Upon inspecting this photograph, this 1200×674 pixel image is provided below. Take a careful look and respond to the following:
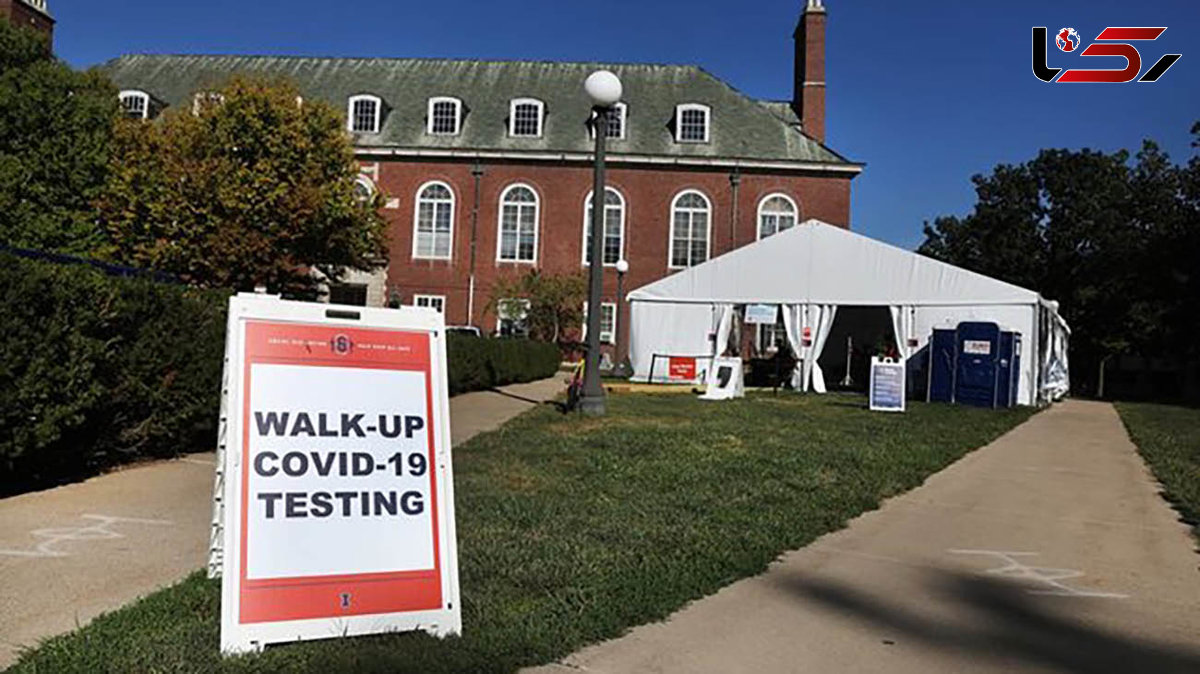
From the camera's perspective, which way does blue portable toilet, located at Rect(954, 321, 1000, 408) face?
toward the camera

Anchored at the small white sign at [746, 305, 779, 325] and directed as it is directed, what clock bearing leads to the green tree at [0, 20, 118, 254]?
The green tree is roughly at 3 o'clock from the small white sign.

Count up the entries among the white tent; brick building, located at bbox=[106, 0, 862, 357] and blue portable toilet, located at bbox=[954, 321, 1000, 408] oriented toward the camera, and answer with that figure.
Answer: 3

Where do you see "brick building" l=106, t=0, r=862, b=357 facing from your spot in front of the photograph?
facing the viewer

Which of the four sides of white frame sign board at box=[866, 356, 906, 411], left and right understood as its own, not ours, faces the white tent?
back

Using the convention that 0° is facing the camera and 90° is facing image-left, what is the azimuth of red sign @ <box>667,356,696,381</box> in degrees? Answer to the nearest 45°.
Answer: approximately 0°

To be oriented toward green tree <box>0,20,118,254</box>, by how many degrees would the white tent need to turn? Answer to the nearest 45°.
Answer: approximately 90° to its right

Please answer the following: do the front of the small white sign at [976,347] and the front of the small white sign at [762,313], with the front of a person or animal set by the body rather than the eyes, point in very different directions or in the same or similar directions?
same or similar directions

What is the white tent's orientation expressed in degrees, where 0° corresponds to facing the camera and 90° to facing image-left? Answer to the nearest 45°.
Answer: approximately 0°

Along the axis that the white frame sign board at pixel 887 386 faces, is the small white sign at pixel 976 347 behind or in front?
behind

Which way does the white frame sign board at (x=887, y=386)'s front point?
toward the camera

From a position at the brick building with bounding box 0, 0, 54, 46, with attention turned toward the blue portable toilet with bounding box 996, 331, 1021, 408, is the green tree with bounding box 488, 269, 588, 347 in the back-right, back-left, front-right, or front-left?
front-left

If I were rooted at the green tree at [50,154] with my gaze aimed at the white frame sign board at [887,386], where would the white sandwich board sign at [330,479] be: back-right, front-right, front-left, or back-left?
front-right

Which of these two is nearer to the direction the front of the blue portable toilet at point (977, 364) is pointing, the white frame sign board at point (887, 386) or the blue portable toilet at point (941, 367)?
the white frame sign board

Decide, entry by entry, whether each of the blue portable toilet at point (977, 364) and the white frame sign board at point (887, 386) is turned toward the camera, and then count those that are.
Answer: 2

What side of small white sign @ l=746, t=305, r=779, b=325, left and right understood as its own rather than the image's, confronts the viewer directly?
front

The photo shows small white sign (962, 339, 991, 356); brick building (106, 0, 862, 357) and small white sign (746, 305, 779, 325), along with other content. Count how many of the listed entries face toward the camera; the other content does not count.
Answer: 3

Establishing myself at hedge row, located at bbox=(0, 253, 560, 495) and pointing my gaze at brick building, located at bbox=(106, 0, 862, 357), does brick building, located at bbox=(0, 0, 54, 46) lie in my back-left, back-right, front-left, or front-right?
front-left
